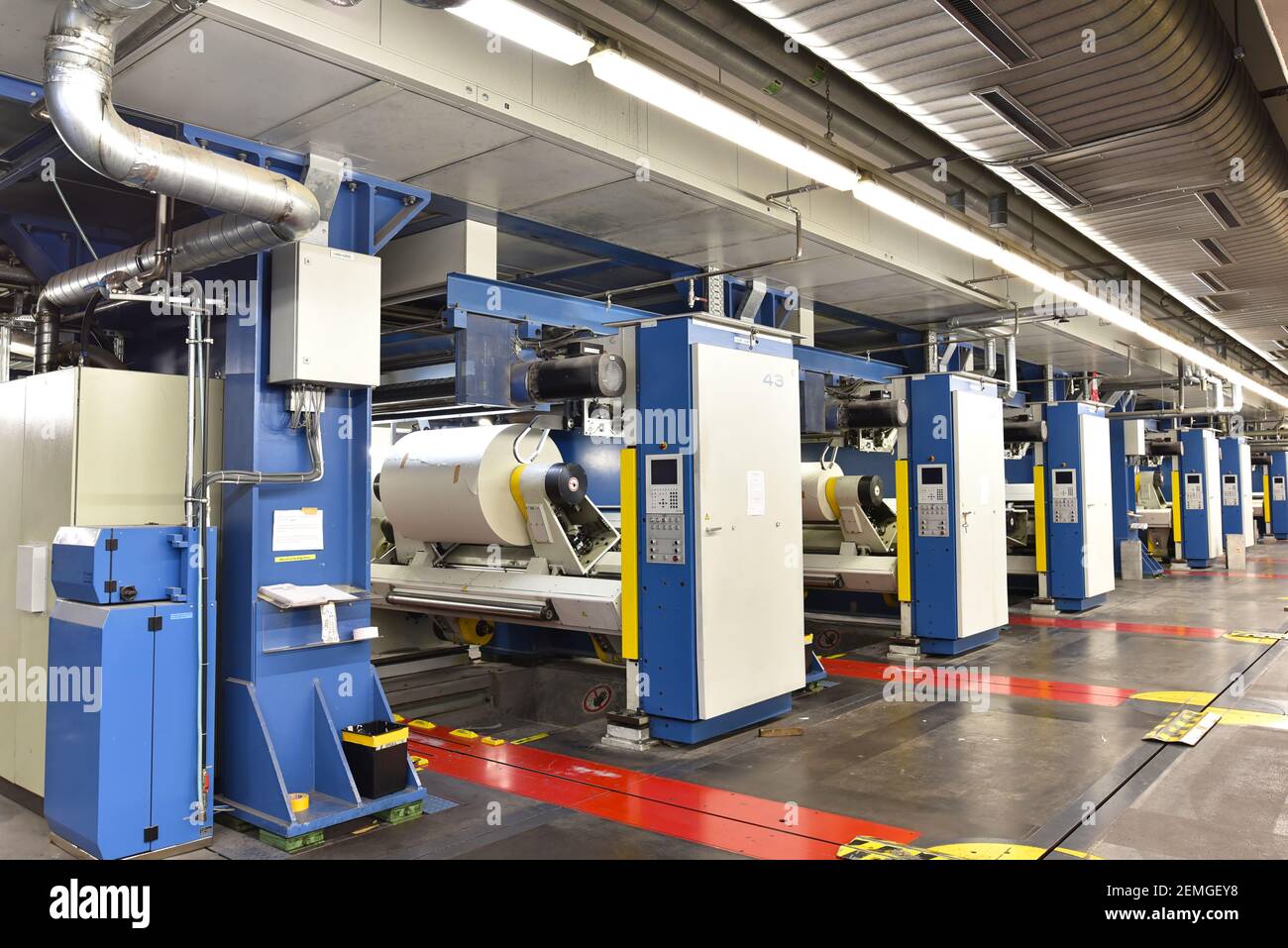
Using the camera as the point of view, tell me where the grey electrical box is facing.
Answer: facing the viewer and to the right of the viewer

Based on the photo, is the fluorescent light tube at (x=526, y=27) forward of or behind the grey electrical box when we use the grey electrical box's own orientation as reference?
forward

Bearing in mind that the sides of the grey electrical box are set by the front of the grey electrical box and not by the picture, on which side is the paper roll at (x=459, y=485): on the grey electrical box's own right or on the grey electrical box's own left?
on the grey electrical box's own left

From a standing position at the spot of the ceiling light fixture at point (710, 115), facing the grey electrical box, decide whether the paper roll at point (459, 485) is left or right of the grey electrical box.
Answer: right

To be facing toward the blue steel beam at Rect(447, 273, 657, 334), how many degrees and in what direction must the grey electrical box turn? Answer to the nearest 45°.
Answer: approximately 90° to its left
